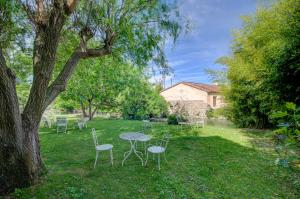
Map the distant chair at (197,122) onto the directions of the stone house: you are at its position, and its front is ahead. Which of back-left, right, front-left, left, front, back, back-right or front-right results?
front-right

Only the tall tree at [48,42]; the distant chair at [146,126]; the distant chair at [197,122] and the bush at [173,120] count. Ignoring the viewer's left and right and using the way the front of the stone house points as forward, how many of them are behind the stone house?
0

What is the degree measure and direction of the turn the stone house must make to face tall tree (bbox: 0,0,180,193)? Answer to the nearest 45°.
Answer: approximately 45° to its right

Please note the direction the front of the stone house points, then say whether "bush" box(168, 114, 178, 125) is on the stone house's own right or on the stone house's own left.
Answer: on the stone house's own right

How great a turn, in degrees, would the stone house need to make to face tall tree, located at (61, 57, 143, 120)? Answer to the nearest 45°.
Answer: approximately 90° to its right

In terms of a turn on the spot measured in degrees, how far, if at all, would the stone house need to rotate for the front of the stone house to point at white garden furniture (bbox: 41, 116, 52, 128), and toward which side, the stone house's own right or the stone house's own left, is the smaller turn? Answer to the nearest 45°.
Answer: approximately 90° to the stone house's own right

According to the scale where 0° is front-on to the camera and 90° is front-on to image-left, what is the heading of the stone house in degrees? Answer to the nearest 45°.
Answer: approximately 315°

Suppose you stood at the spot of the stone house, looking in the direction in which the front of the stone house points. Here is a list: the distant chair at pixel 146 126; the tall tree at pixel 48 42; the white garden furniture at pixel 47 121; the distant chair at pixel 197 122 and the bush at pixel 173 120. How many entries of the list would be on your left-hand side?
0

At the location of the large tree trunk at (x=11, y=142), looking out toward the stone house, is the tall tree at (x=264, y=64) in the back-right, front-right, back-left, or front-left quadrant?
front-right

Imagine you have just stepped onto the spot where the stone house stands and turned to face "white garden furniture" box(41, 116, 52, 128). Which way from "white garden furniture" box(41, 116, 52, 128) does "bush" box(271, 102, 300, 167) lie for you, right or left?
left

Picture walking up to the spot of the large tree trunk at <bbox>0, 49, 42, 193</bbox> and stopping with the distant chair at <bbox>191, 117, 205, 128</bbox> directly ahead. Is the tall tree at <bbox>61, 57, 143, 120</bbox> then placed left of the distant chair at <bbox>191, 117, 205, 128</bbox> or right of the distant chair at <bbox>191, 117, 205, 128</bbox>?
left

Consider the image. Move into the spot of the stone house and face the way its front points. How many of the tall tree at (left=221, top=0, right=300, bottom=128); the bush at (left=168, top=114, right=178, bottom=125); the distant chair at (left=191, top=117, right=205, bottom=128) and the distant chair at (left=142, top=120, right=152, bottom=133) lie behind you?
0

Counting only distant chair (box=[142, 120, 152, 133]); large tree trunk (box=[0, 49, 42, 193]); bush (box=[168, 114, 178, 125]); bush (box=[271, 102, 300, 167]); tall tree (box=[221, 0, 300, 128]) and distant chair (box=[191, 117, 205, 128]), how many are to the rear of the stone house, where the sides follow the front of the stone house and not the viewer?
0

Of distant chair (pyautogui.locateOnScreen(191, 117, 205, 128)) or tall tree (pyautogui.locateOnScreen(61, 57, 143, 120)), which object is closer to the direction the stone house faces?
the distant chair
